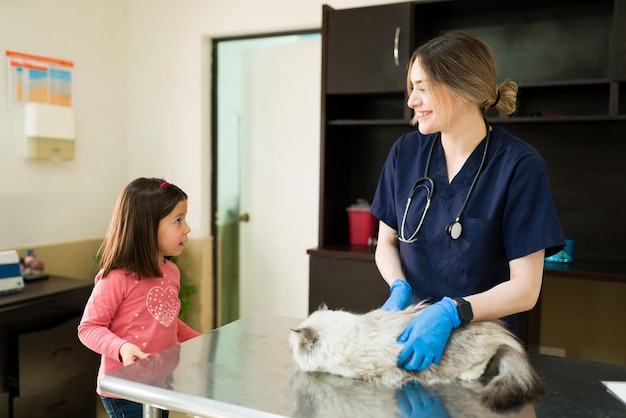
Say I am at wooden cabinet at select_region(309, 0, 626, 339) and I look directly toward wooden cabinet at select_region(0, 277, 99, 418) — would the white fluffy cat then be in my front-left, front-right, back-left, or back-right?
front-left

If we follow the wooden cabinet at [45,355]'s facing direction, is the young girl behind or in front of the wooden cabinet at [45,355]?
in front

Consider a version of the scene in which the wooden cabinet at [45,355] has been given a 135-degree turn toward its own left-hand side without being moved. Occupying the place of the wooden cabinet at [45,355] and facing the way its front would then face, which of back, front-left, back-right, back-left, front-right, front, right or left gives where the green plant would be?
front-right

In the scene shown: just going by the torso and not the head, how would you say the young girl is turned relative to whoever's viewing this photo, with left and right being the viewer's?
facing the viewer and to the right of the viewer

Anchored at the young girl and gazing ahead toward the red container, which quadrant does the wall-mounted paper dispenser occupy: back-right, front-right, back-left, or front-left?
front-left

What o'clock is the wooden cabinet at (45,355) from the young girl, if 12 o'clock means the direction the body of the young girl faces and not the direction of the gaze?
The wooden cabinet is roughly at 7 o'clock from the young girl.

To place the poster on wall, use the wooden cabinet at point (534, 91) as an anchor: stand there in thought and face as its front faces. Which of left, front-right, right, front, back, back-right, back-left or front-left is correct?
right

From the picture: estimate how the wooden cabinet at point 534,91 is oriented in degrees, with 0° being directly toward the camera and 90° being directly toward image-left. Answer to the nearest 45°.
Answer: approximately 0°

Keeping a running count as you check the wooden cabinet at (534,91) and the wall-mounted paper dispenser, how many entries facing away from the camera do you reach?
0

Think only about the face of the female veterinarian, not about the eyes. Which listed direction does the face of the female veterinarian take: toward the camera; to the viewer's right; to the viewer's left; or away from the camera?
to the viewer's left

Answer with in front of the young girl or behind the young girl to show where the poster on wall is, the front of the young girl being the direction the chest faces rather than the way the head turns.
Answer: behind

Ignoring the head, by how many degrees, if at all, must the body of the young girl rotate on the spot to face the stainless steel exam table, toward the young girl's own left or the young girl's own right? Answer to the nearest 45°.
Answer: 0° — they already face it

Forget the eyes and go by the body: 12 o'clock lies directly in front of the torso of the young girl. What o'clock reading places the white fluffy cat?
The white fluffy cat is roughly at 12 o'clock from the young girl.

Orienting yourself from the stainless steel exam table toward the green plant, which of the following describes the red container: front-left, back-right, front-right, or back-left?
front-right

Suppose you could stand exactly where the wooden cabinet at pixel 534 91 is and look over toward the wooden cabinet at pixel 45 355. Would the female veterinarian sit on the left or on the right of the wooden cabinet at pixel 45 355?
left

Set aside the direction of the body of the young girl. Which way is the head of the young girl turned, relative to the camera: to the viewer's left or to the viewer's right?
to the viewer's right
